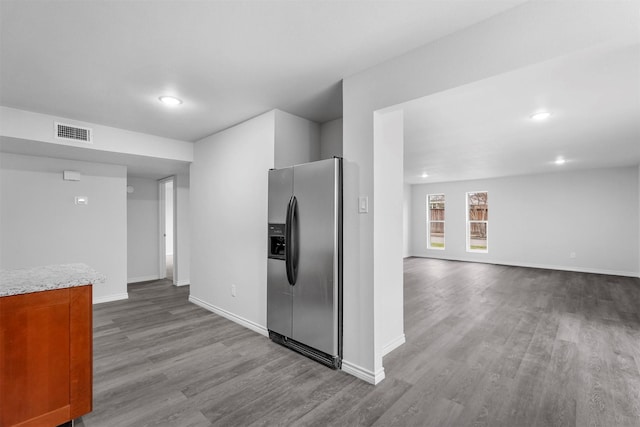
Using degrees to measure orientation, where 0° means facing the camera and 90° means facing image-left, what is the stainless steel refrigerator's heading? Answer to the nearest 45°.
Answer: approximately 45°

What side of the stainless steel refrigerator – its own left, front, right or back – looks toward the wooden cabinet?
front
